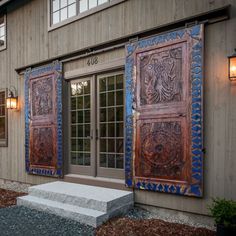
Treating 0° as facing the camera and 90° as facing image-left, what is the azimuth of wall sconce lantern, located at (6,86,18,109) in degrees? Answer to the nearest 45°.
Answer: approximately 45°

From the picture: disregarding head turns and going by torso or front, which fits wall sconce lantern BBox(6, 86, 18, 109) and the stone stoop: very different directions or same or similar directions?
same or similar directions

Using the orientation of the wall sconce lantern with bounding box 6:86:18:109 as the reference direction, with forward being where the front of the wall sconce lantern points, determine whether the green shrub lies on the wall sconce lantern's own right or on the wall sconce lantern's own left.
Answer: on the wall sconce lantern's own left

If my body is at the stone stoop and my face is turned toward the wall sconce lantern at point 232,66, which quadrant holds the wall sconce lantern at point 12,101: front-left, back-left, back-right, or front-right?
back-left

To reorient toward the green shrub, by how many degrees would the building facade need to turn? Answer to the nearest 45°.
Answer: approximately 90° to its left

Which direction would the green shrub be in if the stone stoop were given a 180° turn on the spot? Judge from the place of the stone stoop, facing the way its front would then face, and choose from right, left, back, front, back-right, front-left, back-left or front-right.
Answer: right

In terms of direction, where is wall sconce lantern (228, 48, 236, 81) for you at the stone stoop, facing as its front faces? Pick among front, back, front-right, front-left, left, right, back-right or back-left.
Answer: left

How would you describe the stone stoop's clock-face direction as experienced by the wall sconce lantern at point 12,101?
The stone stoop is roughly at 10 o'clock from the wall sconce lantern.

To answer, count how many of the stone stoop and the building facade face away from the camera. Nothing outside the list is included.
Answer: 0

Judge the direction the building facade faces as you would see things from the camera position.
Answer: facing the viewer and to the left of the viewer
